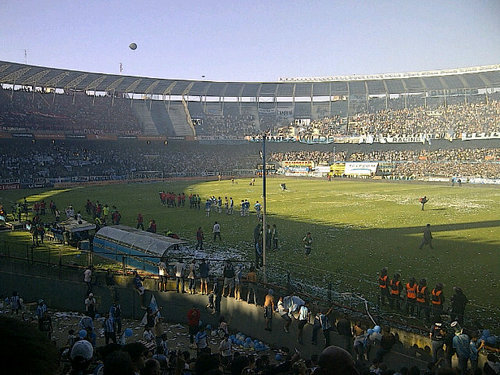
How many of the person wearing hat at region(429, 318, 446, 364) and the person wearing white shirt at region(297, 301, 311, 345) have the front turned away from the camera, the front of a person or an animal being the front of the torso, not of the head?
2

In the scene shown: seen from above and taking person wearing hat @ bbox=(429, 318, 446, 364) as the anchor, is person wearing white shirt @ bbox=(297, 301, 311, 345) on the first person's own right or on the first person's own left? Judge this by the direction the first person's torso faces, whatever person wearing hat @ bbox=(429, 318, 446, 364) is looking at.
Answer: on the first person's own left

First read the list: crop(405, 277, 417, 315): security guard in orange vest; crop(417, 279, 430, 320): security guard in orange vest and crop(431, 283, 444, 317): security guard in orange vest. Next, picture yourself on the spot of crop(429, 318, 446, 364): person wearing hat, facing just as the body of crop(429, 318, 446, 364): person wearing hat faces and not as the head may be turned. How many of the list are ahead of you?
3

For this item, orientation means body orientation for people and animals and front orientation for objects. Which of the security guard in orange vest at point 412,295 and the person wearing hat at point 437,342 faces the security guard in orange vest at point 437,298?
the person wearing hat

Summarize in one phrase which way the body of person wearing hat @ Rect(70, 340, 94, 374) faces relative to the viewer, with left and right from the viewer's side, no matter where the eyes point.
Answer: facing away from the viewer

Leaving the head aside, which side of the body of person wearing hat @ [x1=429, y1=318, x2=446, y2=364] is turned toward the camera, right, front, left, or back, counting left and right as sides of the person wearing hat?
back

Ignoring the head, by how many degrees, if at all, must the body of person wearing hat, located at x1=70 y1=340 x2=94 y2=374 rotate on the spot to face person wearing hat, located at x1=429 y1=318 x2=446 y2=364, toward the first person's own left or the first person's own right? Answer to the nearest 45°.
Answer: approximately 45° to the first person's own right

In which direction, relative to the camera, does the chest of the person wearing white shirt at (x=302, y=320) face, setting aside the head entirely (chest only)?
away from the camera

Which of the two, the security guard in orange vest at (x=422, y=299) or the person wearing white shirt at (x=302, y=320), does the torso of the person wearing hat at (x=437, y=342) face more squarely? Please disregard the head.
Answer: the security guard in orange vest
